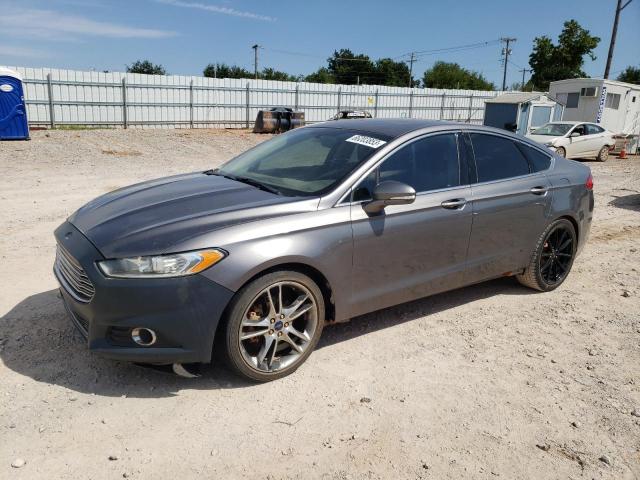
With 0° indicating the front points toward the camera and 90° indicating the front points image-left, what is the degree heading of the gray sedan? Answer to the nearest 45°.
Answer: approximately 45°

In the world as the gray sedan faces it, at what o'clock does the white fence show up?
The white fence is roughly at 4 o'clock from the gray sedan.

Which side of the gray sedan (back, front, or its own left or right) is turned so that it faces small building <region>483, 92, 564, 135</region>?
back

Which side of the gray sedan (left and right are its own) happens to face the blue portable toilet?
right

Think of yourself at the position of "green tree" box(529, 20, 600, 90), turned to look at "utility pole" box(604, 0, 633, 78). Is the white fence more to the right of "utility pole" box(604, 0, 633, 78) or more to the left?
right

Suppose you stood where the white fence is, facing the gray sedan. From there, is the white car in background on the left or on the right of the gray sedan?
left

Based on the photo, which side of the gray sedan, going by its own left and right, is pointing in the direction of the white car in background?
back

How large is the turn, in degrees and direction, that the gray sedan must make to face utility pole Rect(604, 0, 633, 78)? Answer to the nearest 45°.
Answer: approximately 180°

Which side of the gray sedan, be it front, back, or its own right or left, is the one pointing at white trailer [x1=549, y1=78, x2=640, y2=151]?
back

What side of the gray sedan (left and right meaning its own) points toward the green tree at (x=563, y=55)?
back

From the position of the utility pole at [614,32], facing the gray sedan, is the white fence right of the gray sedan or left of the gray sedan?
right
